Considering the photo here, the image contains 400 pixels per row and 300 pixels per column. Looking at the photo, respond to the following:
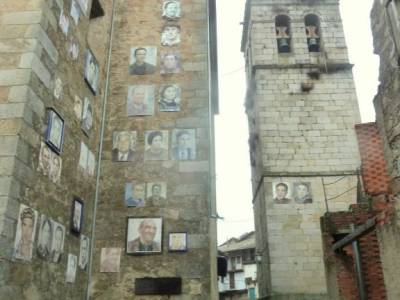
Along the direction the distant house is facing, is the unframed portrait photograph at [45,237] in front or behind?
in front

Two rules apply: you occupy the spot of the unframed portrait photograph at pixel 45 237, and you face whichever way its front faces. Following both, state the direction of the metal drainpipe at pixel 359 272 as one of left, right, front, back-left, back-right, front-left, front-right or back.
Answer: front-left

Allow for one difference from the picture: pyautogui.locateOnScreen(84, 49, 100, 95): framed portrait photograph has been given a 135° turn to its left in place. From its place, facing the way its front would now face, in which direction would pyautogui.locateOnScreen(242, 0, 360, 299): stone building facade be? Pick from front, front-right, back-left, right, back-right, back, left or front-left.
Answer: front-right

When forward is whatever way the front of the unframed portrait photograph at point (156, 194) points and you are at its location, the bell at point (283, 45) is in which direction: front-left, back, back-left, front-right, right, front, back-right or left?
back-left

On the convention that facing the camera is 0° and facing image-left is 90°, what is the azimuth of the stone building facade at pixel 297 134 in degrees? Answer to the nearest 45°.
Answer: approximately 0°

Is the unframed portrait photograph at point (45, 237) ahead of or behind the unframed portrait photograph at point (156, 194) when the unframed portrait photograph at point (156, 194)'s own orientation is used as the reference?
ahead

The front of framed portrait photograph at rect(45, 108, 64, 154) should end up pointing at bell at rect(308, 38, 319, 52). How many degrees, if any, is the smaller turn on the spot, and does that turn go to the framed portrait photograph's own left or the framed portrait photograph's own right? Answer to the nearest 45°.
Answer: approximately 90° to the framed portrait photograph's own left

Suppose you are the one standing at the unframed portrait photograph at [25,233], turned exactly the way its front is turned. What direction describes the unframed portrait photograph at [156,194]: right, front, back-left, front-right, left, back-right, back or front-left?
left

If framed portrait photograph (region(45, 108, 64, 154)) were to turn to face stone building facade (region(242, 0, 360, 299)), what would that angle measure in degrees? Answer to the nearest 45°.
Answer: approximately 90° to its left

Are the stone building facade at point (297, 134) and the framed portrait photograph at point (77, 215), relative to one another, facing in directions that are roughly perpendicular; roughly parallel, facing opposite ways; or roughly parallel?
roughly perpendicular
